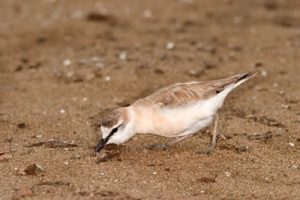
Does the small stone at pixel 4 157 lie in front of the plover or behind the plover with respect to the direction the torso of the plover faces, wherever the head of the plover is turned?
in front

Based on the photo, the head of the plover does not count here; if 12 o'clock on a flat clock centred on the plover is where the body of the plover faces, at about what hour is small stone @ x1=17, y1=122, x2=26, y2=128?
The small stone is roughly at 1 o'clock from the plover.

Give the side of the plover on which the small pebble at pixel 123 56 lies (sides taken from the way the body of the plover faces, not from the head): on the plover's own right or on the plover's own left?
on the plover's own right

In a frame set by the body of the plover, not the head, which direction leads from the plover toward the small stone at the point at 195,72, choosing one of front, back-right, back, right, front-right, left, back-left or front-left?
right

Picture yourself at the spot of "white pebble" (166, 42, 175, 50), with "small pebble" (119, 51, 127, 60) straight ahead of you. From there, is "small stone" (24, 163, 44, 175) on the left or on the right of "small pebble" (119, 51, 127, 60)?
left

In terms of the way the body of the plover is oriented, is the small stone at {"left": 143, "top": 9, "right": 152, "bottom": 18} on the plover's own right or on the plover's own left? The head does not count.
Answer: on the plover's own right

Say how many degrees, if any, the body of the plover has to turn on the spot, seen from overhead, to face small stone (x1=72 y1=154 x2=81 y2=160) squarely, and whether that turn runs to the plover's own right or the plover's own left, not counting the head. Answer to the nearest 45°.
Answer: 0° — it already faces it

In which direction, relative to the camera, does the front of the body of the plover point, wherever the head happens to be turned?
to the viewer's left

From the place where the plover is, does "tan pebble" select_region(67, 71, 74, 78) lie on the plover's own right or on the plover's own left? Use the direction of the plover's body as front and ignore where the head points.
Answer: on the plover's own right

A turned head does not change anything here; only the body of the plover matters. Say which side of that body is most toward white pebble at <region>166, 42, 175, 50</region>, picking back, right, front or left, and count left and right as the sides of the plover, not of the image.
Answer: right
